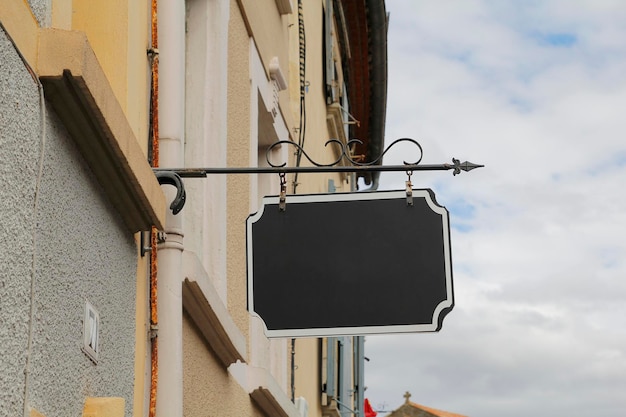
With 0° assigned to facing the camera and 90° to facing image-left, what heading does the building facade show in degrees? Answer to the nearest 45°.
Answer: approximately 270°
